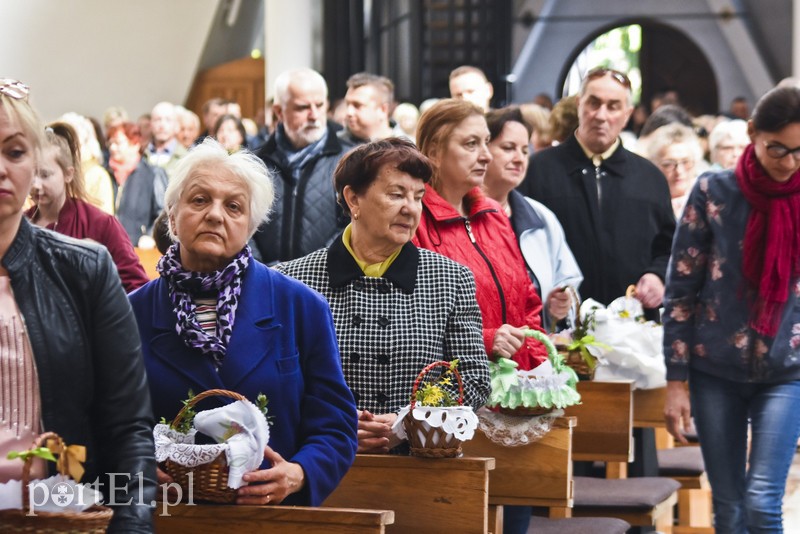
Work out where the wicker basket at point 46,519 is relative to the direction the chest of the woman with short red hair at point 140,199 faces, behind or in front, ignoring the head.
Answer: in front

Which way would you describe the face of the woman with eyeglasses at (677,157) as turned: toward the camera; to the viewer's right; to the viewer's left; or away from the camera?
toward the camera

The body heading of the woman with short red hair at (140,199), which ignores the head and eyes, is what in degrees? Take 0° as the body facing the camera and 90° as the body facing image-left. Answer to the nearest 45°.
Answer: approximately 45°

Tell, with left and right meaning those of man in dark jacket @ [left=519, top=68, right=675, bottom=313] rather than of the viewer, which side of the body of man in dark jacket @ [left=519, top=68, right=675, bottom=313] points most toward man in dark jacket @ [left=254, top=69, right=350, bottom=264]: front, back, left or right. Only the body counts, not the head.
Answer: right

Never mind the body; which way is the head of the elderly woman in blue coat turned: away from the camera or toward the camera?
toward the camera

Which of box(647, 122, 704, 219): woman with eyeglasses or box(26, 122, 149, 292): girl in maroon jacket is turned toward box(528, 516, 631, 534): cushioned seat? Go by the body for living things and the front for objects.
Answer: the woman with eyeglasses

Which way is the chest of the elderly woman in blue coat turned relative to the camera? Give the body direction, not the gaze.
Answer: toward the camera

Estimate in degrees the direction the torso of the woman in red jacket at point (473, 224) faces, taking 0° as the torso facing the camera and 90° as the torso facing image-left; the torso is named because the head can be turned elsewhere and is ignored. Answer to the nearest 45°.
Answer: approximately 315°

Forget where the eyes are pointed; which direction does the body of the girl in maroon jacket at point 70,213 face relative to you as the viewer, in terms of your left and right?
facing the viewer and to the left of the viewer

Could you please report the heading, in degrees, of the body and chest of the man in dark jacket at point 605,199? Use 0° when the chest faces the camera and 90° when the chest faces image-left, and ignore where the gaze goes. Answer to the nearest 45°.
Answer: approximately 0°

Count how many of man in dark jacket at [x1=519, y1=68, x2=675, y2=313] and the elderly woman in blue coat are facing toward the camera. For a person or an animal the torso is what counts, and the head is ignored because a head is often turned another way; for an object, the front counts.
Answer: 2

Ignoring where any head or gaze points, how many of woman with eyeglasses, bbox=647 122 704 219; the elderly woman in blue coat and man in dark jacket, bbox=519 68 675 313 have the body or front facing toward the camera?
3
